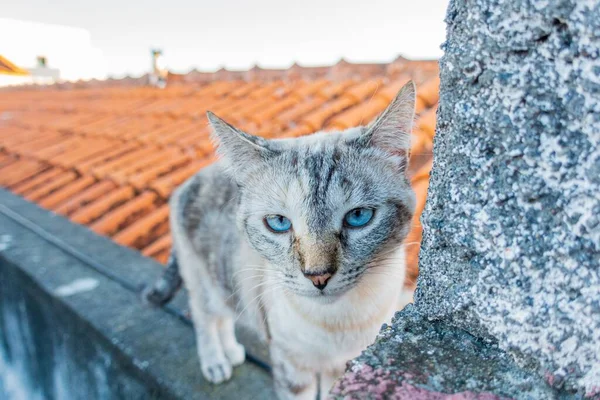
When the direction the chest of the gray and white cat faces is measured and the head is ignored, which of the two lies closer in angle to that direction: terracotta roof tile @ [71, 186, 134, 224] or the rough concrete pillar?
the rough concrete pillar

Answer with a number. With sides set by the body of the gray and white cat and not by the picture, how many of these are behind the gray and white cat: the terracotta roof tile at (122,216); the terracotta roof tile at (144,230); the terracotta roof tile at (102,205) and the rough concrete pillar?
3

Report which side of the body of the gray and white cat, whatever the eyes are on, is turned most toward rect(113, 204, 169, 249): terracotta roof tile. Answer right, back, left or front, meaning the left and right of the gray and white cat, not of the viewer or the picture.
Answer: back

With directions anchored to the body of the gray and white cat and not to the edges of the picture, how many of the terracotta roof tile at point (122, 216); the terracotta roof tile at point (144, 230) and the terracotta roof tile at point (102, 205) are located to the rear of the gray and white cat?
3

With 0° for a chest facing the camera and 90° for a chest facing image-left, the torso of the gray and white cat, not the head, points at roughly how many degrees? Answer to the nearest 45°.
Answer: approximately 315°

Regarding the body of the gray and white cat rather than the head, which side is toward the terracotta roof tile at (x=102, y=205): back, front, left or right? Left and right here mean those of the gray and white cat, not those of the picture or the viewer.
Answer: back

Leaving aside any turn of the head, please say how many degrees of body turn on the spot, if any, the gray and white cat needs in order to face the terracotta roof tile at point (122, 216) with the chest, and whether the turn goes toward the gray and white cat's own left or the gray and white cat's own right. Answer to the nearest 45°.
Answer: approximately 180°
